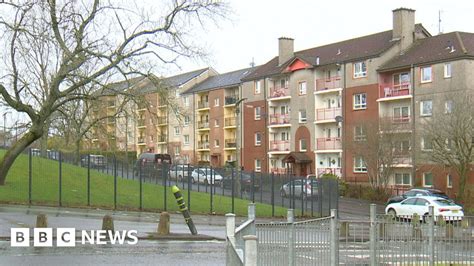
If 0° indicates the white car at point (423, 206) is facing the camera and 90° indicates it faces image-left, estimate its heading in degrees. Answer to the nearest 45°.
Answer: approximately 135°

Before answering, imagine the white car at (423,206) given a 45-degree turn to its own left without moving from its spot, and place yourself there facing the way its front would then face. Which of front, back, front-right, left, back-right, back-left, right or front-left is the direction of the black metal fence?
front

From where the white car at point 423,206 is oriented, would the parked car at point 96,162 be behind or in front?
in front

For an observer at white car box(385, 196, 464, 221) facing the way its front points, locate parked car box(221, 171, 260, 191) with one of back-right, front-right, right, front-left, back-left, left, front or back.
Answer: front-left

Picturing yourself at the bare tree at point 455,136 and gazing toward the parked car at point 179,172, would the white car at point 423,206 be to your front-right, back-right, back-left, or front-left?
front-left

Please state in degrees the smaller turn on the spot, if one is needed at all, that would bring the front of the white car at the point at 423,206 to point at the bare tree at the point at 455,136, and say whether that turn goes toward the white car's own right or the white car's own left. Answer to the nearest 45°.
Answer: approximately 45° to the white car's own right
